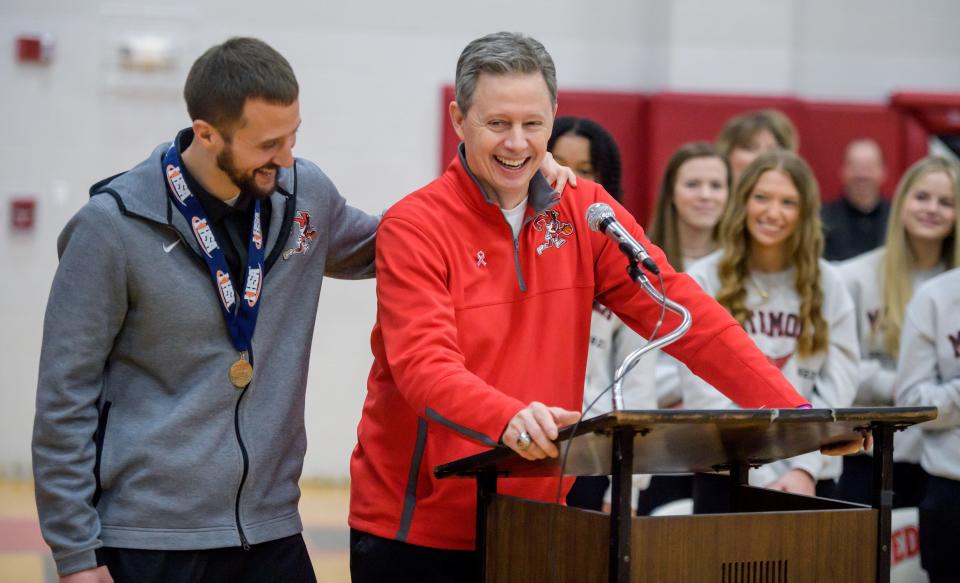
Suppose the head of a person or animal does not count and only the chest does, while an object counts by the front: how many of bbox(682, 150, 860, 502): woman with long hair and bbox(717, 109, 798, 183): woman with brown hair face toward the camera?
2

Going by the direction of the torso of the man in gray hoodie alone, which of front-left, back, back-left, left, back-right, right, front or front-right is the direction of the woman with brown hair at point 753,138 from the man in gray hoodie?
left

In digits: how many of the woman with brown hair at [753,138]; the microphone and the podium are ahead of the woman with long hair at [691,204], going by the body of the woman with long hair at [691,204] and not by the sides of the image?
2

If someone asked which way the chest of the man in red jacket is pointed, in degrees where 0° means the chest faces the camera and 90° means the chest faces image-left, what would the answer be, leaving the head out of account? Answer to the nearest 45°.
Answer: approximately 315°

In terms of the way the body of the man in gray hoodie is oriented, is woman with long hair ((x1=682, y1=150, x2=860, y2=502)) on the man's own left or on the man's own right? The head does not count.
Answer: on the man's own left

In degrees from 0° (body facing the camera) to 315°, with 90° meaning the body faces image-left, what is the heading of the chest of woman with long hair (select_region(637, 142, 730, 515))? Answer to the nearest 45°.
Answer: approximately 0°

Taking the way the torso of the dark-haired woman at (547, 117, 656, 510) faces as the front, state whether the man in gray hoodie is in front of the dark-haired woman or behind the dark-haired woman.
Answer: in front

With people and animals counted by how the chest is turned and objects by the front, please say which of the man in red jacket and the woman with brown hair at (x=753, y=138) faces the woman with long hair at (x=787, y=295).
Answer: the woman with brown hair at (x=753, y=138)

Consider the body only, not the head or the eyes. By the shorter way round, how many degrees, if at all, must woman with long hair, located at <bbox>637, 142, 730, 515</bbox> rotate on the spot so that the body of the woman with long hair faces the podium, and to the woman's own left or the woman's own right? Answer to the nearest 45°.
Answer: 0° — they already face it

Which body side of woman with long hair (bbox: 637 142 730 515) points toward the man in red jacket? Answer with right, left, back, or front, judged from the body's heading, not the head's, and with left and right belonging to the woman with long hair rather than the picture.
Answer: front

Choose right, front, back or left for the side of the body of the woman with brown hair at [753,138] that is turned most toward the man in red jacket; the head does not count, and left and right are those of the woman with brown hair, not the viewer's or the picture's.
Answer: front
